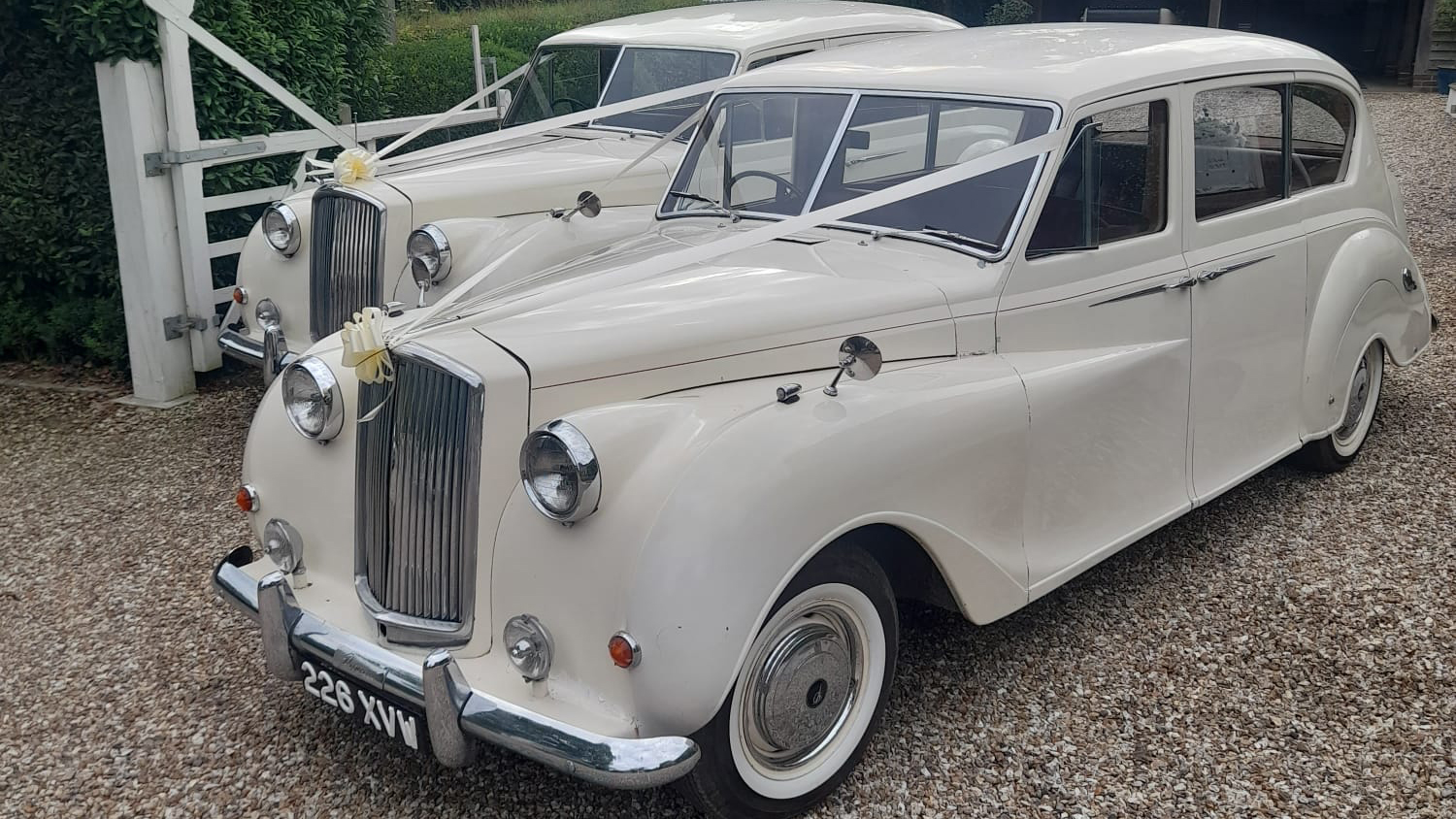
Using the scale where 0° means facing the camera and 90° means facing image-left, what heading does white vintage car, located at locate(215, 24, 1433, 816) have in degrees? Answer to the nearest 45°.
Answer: approximately 45°

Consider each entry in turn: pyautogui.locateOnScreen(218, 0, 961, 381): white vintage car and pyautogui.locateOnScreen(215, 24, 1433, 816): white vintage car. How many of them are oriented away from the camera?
0

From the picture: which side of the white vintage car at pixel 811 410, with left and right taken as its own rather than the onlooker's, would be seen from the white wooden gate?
right

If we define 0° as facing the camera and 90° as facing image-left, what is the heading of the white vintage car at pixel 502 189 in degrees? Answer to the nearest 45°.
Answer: approximately 45°

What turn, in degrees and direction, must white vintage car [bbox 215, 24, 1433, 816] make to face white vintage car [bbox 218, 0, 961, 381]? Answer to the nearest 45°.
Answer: approximately 90° to its right

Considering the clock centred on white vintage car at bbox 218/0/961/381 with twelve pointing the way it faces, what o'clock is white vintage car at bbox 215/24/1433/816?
white vintage car at bbox 215/24/1433/816 is roughly at 10 o'clock from white vintage car at bbox 218/0/961/381.

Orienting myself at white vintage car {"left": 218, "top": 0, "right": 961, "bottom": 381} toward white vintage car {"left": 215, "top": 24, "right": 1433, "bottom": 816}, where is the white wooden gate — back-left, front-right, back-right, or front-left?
back-right
